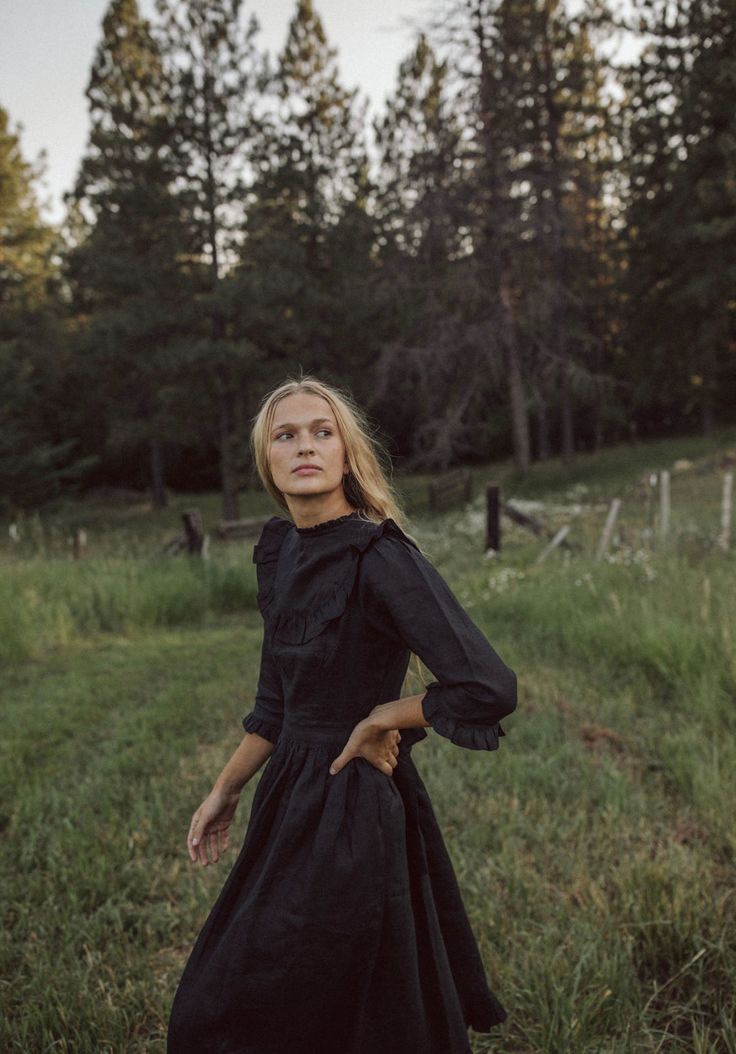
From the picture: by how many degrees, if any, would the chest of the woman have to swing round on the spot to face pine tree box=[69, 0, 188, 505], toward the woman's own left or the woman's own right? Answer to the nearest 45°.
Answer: approximately 135° to the woman's own right

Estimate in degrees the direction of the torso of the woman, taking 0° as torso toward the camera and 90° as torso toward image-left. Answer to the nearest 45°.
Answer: approximately 45°

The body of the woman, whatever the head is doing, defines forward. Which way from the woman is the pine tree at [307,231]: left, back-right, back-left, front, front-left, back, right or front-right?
back-right

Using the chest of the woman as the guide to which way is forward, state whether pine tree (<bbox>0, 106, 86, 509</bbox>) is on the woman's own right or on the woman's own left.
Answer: on the woman's own right

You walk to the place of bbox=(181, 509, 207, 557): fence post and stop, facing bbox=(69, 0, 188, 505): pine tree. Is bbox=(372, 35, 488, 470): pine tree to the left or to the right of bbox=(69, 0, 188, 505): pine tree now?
right

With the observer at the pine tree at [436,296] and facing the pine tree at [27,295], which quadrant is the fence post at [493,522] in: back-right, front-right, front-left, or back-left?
back-left

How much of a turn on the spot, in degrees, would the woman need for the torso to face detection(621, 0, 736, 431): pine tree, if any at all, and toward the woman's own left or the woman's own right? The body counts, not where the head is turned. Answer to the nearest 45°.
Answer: approximately 180°
